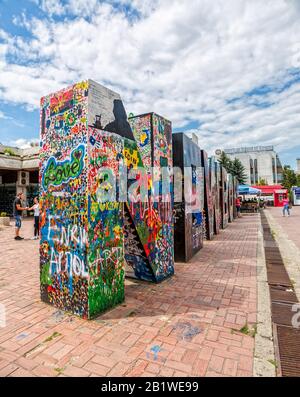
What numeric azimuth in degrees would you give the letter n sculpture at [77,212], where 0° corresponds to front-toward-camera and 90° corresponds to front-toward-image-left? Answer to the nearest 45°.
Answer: approximately 315°

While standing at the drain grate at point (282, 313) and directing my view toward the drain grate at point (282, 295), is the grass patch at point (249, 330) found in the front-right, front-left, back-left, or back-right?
back-left

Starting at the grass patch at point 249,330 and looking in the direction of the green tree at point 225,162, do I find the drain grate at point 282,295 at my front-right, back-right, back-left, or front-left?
front-right

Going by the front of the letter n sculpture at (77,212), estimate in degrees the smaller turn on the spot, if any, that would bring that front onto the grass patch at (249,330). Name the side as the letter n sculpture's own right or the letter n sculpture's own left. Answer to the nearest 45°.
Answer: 0° — it already faces it

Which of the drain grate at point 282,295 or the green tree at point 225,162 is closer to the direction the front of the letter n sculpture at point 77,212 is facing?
the drain grate

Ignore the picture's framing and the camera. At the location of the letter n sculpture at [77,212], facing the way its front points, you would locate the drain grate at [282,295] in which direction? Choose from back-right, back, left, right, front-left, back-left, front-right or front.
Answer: front-left

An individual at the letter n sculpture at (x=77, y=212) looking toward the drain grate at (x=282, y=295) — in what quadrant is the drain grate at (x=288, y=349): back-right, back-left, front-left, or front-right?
front-right

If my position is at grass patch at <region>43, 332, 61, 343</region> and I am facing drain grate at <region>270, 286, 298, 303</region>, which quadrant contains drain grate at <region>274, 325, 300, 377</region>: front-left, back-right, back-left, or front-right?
front-right
